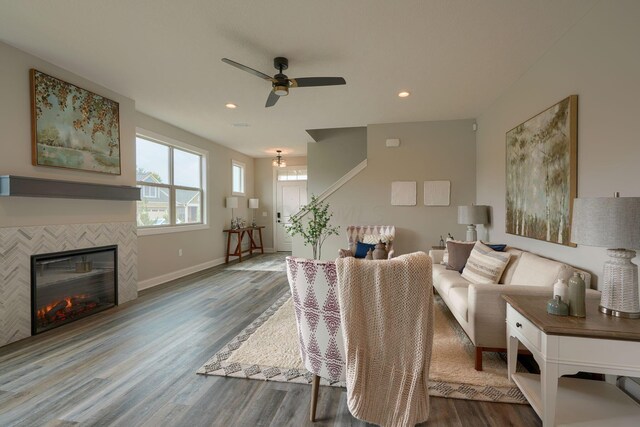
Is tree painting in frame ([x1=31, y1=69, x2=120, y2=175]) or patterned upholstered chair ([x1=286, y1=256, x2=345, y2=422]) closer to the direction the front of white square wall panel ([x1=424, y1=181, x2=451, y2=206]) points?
the patterned upholstered chair

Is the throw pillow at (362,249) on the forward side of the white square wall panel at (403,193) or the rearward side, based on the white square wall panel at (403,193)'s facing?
on the forward side

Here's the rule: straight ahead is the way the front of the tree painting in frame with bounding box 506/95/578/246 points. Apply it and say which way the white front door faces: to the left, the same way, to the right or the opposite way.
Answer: to the left

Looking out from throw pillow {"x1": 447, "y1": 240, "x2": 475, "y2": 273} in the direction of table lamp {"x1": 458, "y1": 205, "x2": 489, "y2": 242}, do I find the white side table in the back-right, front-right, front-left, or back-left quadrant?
back-right

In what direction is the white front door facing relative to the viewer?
toward the camera

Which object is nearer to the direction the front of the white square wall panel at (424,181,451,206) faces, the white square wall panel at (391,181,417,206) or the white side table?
the white side table

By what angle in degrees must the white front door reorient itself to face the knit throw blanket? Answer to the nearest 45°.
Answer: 0° — it already faces it

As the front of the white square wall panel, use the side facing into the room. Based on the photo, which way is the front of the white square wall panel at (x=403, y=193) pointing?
toward the camera

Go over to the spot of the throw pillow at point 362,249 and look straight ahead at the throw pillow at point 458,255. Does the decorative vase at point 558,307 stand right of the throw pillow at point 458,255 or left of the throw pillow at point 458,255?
right

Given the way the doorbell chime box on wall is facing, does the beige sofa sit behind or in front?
in front

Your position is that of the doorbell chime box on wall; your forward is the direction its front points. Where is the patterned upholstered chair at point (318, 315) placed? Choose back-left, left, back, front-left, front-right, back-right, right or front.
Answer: front

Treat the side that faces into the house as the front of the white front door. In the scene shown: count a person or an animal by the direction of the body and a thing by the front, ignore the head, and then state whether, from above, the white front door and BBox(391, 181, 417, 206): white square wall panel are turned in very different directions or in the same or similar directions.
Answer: same or similar directions

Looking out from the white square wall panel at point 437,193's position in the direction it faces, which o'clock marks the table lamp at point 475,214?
The table lamp is roughly at 11 o'clock from the white square wall panel.

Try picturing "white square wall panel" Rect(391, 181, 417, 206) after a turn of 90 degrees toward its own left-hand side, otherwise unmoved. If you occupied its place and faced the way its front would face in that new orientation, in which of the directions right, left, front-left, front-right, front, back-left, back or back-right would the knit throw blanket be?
right

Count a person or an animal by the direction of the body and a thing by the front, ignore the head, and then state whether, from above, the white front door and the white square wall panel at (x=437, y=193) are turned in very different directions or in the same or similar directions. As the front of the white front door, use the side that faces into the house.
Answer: same or similar directions

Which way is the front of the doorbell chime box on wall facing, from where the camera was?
facing the viewer

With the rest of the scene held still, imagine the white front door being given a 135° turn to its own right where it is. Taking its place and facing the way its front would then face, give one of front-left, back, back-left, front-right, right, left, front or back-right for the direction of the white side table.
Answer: back-left

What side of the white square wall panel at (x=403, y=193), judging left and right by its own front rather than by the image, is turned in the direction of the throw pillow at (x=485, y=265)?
front

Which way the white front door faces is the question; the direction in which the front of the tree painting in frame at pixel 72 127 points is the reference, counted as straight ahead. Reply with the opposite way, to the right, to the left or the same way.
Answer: to the right

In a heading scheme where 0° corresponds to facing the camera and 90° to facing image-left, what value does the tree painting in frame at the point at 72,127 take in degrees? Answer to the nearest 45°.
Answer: approximately 315°

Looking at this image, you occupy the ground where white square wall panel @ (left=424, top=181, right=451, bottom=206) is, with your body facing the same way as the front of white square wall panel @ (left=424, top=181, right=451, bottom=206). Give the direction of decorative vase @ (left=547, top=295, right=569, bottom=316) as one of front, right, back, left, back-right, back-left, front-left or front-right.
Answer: front

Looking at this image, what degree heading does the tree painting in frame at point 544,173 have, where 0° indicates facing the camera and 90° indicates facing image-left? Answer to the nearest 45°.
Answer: approximately 45°
